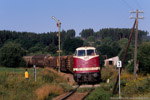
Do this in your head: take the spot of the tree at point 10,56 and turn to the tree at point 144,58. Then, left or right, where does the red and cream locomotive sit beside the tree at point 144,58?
right

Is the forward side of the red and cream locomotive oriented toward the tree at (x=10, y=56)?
no

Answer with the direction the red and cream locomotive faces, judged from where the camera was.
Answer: facing the viewer

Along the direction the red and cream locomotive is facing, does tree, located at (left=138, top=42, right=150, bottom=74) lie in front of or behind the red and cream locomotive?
behind
